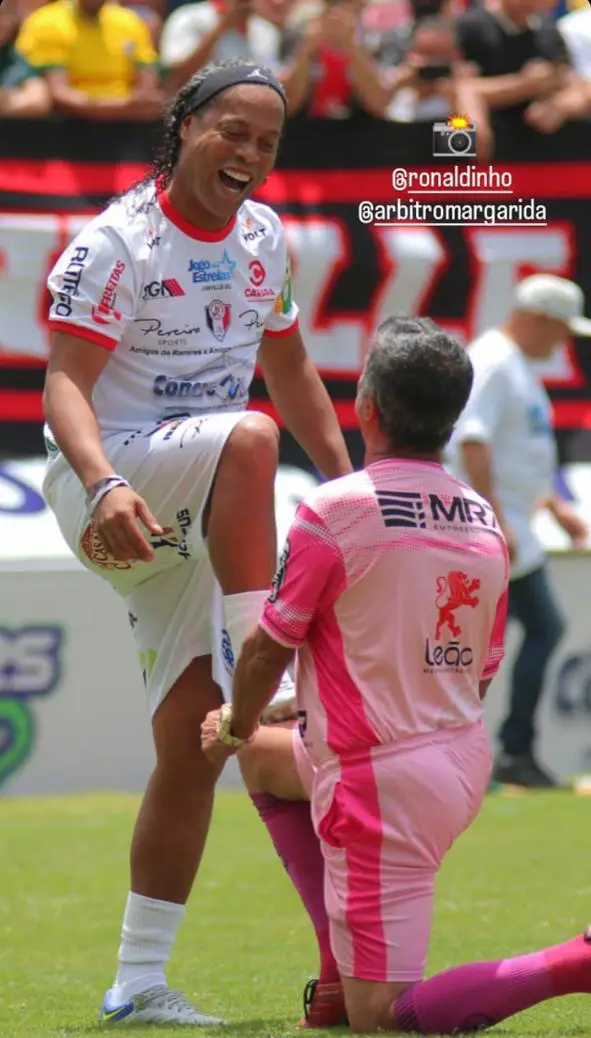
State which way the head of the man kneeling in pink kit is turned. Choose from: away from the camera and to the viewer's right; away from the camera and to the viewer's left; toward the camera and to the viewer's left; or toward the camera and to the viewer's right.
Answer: away from the camera and to the viewer's left

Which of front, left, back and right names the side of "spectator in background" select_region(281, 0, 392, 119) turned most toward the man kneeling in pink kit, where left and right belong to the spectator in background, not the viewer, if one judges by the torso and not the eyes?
front

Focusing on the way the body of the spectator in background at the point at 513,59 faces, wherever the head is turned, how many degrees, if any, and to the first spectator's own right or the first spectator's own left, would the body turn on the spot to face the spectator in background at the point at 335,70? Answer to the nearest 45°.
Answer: approximately 90° to the first spectator's own right

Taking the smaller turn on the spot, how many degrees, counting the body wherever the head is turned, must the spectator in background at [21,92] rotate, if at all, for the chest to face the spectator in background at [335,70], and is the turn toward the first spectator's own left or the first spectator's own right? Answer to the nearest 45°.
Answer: approximately 90° to the first spectator's own left

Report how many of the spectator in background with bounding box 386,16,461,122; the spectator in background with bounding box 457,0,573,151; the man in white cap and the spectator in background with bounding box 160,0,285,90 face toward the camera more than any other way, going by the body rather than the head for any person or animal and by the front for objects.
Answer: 3

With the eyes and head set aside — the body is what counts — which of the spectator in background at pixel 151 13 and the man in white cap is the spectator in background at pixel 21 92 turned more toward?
the man in white cap

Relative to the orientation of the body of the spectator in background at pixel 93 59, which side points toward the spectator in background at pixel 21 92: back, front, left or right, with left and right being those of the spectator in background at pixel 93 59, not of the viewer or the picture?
right

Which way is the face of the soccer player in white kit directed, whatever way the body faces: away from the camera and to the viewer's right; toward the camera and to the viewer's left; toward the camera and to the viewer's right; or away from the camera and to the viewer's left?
toward the camera and to the viewer's right

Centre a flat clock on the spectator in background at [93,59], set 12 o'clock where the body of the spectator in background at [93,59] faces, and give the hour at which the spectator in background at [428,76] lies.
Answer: the spectator in background at [428,76] is roughly at 9 o'clock from the spectator in background at [93,59].

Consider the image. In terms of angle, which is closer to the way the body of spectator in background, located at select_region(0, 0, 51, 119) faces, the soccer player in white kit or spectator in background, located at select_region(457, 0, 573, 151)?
the soccer player in white kit

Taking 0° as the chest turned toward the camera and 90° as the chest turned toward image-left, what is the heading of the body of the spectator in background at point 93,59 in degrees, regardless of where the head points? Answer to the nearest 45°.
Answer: approximately 0°

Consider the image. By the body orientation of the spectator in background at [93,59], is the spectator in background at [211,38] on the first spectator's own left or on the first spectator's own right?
on the first spectator's own left

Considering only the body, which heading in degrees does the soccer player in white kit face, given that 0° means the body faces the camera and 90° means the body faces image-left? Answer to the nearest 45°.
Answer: approximately 315°

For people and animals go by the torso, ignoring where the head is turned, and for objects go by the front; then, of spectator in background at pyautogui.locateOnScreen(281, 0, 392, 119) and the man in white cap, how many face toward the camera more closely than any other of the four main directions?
1
